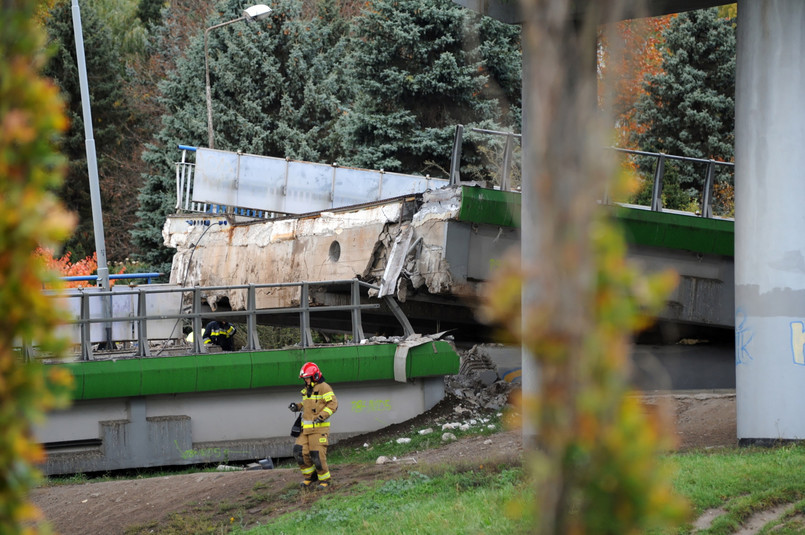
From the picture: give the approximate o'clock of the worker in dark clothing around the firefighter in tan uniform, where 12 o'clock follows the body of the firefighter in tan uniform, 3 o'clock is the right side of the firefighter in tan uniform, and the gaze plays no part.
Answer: The worker in dark clothing is roughly at 4 o'clock from the firefighter in tan uniform.

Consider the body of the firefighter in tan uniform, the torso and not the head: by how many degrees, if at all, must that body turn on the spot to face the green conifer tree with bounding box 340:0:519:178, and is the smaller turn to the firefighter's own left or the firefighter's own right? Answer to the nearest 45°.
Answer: approximately 135° to the firefighter's own right

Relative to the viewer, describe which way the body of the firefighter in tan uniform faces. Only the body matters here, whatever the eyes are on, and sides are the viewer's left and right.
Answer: facing the viewer and to the left of the viewer

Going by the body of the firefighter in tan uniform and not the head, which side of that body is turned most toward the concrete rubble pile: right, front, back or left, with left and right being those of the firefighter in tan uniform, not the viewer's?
back

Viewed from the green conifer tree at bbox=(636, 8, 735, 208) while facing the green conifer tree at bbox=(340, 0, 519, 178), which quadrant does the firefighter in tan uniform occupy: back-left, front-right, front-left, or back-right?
front-left

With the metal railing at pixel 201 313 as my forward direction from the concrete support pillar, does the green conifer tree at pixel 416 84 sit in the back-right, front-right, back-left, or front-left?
front-right

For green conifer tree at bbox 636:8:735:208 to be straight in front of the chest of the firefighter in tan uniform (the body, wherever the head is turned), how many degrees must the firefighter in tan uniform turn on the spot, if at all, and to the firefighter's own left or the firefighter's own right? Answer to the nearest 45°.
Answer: approximately 180°

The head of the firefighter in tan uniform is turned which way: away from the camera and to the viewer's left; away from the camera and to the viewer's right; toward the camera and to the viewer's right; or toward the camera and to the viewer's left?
toward the camera and to the viewer's left

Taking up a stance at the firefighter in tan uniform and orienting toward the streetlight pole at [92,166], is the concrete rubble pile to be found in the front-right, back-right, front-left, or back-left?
front-right

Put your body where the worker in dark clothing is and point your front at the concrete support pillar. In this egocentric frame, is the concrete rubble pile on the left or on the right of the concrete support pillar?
left

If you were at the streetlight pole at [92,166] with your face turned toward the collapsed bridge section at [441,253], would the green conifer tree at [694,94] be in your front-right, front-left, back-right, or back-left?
front-left

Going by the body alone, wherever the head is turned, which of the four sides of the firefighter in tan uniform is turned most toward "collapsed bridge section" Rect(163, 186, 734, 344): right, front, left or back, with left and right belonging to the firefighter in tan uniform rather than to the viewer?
back

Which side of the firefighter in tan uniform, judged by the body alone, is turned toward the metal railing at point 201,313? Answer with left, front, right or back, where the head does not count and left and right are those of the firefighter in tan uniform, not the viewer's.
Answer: right
